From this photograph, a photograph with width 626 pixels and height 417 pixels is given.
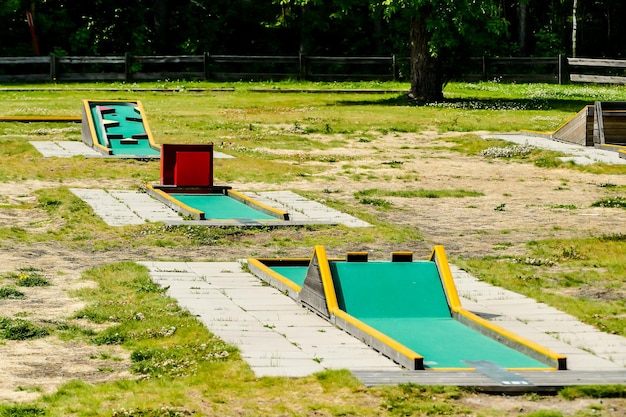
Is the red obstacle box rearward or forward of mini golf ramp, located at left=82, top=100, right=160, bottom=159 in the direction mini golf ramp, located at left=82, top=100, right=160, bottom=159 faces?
forward

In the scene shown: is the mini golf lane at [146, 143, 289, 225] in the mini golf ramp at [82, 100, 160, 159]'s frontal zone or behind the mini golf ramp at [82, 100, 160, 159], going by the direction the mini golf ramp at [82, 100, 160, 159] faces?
frontal zone

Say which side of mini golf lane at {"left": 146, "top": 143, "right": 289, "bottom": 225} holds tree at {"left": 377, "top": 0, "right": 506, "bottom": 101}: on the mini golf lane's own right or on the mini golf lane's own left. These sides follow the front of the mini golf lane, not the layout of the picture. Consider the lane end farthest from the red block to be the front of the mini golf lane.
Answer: on the mini golf lane's own left

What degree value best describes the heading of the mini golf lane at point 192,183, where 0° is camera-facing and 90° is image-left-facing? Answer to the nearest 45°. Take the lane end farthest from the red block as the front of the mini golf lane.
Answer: approximately 315°

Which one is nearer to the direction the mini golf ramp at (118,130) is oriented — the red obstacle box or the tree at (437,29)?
the red obstacle box

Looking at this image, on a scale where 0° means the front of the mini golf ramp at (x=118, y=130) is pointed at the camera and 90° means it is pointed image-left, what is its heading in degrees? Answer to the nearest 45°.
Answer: approximately 315°
